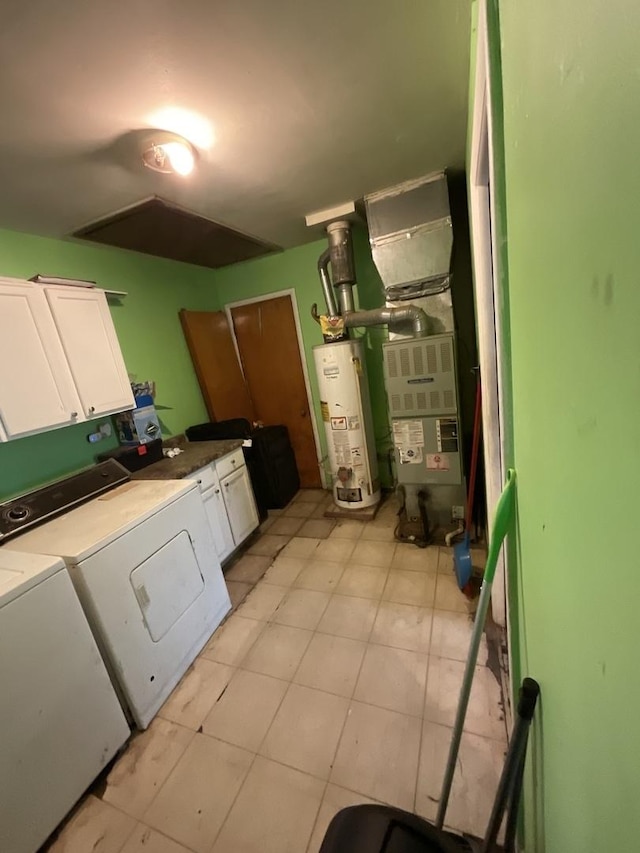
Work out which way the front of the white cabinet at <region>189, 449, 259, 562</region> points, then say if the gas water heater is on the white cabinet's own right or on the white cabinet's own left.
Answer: on the white cabinet's own left

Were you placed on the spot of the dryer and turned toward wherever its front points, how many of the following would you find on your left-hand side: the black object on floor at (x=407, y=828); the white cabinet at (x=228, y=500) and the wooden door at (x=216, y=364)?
2

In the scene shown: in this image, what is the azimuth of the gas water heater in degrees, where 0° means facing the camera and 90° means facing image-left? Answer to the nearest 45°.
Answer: approximately 0°

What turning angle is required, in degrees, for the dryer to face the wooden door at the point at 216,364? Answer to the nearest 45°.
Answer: approximately 90° to its left

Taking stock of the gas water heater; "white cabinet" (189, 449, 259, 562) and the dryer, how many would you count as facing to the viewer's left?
0

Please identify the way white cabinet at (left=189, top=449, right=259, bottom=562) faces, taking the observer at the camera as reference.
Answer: facing the viewer and to the right of the viewer

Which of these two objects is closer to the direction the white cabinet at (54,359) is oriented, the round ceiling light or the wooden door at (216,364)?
the round ceiling light

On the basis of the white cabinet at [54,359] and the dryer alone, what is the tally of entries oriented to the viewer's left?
0

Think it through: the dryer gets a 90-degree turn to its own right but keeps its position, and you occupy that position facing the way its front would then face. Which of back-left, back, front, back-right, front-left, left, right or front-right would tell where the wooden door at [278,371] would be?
back

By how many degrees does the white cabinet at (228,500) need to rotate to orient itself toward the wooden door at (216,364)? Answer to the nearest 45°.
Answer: approximately 135° to its left

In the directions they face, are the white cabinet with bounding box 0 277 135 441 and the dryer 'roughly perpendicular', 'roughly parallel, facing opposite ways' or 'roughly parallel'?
roughly parallel

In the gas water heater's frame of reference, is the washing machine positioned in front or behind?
in front

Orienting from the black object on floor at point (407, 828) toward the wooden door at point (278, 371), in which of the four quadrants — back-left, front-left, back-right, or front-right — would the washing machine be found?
front-left

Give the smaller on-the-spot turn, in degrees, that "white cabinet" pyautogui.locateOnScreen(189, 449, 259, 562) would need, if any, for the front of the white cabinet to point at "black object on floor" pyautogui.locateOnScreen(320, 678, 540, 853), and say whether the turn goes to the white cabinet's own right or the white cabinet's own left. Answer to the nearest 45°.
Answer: approximately 45° to the white cabinet's own right

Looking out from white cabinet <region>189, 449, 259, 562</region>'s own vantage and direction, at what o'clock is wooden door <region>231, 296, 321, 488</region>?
The wooden door is roughly at 9 o'clock from the white cabinet.
